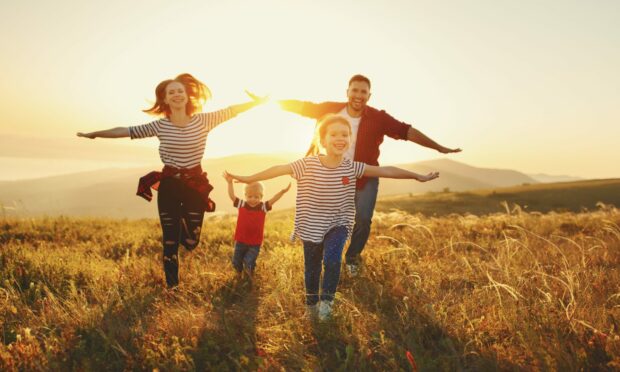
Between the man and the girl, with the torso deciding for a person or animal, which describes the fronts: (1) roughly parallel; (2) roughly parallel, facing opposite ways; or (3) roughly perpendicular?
roughly parallel

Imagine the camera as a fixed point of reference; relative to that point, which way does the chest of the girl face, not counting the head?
toward the camera

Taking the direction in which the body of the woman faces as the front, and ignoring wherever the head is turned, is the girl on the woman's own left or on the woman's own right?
on the woman's own left

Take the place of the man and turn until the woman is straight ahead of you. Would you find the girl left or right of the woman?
left

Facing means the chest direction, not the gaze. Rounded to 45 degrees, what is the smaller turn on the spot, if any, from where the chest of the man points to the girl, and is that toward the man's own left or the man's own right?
0° — they already face them

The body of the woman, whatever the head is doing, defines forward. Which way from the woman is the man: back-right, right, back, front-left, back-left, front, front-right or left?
left

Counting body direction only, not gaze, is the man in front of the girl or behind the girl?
behind

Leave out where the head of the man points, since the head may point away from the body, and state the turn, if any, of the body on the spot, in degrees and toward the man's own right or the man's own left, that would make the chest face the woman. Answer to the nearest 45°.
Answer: approximately 45° to the man's own right

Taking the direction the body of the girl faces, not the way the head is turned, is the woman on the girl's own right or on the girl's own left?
on the girl's own right

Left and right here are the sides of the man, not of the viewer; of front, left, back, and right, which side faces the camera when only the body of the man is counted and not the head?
front
